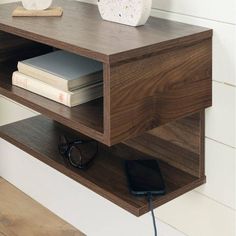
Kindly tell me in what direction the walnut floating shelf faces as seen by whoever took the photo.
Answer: facing the viewer and to the left of the viewer
